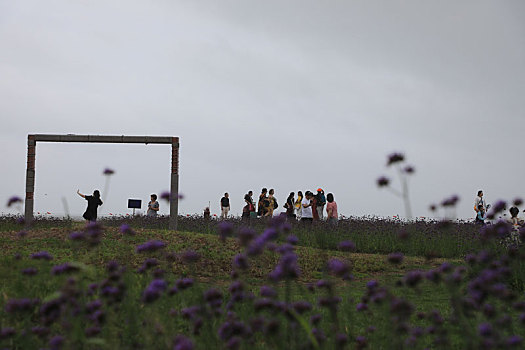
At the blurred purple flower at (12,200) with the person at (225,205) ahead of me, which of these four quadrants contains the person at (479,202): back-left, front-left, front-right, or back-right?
front-right

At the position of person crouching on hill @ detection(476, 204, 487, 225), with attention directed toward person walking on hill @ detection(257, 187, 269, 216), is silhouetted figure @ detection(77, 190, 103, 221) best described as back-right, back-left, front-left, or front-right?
front-left

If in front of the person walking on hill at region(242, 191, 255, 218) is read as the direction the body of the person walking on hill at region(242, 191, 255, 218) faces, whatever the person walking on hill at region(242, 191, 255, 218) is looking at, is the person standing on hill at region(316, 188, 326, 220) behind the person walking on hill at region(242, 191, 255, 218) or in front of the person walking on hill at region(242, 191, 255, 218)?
in front

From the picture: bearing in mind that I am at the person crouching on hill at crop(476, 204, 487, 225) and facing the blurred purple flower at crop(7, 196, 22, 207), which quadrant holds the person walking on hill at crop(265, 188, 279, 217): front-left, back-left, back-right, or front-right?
front-right

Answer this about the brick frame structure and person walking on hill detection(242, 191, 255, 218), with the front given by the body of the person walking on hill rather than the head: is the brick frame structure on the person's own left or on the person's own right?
on the person's own right
